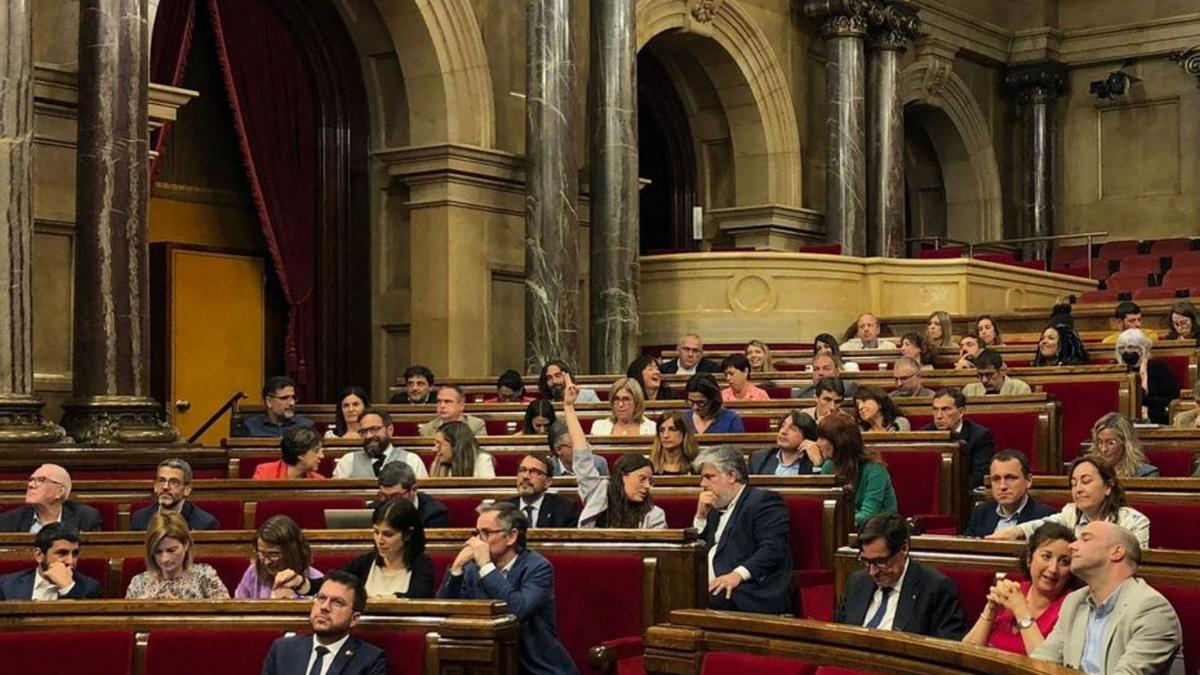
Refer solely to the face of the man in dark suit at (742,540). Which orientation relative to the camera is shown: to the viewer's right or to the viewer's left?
to the viewer's left

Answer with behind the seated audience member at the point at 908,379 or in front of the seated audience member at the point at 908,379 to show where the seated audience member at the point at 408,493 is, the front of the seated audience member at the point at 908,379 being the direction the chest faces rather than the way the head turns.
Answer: in front

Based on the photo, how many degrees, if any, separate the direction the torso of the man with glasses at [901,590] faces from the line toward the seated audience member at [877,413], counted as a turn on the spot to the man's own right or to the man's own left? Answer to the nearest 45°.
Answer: approximately 135° to the man's own right

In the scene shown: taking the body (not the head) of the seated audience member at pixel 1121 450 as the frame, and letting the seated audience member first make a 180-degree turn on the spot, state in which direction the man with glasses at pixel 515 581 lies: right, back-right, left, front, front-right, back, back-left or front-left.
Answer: back

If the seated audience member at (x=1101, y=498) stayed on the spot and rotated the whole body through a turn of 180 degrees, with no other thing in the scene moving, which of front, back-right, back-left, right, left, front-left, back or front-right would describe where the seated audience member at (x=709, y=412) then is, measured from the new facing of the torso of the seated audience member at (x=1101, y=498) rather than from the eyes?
left

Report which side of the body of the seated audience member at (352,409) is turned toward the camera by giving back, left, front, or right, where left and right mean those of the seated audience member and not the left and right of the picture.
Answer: front

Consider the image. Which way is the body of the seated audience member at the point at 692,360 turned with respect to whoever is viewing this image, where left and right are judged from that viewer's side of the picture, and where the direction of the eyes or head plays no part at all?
facing the viewer

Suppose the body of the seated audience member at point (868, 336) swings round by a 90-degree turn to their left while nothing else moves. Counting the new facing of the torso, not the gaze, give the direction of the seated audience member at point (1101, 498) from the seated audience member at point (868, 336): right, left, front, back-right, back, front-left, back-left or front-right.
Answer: right

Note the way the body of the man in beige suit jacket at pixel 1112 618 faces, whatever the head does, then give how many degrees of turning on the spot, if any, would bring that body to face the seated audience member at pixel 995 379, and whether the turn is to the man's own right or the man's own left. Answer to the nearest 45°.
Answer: approximately 135° to the man's own right

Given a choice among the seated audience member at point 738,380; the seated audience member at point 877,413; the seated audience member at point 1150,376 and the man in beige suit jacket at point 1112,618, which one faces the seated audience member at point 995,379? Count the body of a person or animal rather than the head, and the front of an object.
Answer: the seated audience member at point 1150,376
